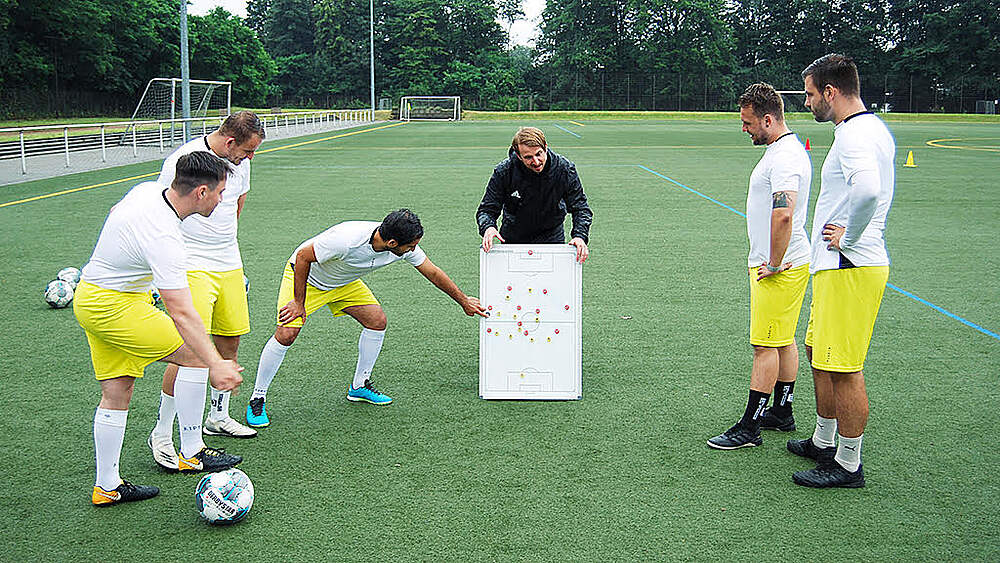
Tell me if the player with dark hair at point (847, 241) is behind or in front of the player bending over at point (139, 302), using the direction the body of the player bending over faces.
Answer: in front

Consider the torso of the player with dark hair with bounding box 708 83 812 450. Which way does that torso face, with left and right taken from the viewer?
facing to the left of the viewer

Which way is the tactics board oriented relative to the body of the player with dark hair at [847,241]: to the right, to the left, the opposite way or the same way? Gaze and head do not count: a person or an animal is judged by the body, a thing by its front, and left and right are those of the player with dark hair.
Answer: to the left

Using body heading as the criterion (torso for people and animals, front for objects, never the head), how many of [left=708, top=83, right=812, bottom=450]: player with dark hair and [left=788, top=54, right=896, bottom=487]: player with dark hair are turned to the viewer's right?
0

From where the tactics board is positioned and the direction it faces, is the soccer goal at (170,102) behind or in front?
behind

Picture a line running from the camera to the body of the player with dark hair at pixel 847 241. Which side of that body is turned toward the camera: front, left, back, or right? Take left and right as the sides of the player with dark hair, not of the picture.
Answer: left

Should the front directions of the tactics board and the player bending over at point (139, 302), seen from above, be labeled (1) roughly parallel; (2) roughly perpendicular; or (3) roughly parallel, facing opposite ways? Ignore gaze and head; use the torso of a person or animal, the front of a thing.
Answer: roughly perpendicular

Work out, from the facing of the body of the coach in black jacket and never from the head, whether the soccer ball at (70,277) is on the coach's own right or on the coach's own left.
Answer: on the coach's own right

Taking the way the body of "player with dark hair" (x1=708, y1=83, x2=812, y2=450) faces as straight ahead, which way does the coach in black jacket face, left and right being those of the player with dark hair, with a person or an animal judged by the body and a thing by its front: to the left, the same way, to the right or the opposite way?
to the left

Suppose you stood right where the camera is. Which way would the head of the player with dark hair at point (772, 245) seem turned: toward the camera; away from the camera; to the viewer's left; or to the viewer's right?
to the viewer's left

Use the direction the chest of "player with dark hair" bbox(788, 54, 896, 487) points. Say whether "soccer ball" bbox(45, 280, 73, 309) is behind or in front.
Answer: in front

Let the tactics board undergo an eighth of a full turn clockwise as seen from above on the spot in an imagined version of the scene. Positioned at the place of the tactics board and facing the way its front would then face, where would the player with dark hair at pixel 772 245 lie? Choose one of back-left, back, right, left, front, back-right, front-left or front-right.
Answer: left
